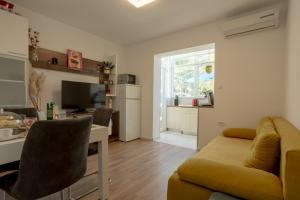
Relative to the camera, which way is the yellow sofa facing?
to the viewer's left

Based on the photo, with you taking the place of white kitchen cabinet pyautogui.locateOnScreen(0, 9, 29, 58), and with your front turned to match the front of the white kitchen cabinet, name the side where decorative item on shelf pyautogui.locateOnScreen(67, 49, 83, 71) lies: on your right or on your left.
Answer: on your left

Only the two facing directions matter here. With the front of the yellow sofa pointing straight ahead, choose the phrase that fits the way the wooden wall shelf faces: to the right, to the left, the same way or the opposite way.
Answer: the opposite way

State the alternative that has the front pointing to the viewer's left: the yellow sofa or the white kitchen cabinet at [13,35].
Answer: the yellow sofa

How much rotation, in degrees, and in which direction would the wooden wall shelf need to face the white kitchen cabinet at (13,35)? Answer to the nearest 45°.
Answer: approximately 90° to its right

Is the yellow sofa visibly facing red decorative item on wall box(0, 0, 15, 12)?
yes

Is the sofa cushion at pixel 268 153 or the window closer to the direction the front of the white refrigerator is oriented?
the sofa cushion

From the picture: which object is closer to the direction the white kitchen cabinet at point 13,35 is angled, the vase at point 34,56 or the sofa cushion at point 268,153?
the sofa cushion
